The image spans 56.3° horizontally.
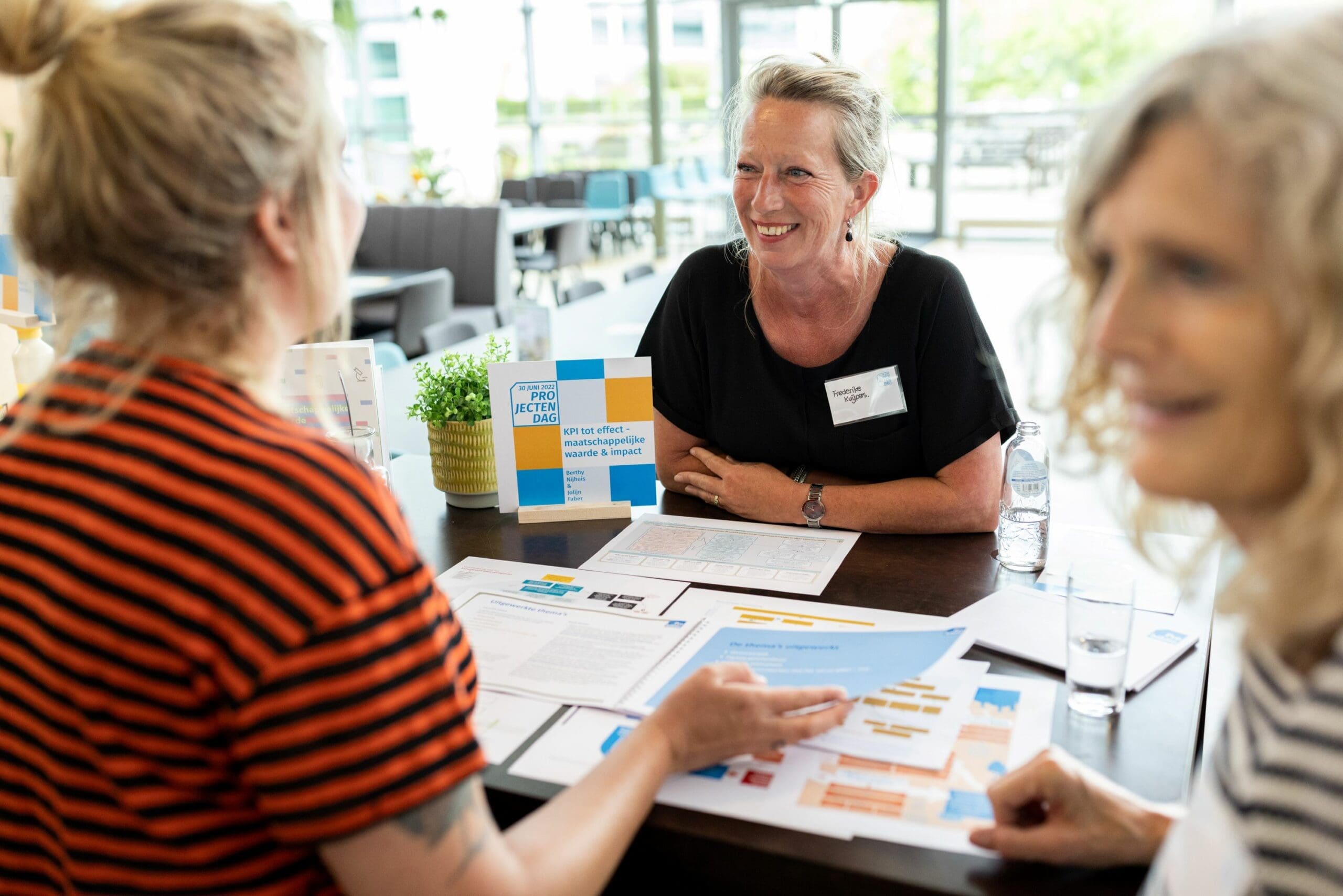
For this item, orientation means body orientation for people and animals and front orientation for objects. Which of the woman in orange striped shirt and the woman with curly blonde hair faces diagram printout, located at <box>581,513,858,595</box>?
the woman in orange striped shirt

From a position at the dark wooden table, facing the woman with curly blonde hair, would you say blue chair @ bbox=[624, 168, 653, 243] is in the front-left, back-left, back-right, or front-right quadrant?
back-left

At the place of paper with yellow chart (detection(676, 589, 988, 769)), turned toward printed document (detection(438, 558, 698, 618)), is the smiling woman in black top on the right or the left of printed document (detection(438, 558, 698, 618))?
right

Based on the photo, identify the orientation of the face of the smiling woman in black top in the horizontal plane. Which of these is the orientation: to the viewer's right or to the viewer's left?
to the viewer's left

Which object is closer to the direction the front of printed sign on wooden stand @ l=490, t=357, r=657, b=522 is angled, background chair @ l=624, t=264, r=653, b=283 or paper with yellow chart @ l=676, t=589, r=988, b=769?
the paper with yellow chart

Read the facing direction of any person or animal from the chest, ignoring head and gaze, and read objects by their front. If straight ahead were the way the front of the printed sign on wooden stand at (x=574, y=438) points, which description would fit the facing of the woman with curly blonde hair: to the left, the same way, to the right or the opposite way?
to the right

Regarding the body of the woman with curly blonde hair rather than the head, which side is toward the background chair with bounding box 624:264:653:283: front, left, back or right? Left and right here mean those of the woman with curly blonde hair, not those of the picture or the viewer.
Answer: right

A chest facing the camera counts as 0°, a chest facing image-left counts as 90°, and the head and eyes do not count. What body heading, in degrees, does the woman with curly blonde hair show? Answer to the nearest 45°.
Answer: approximately 45°

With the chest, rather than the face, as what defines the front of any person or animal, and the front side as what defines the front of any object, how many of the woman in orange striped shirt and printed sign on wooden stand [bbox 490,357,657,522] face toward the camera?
1

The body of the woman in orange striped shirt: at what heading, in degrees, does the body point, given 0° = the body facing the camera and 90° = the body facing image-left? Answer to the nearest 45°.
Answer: approximately 225°

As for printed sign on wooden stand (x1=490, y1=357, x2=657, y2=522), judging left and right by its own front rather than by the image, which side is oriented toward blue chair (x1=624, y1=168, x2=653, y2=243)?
back

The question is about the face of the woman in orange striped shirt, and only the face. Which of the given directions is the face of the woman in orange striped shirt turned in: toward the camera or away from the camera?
away from the camera

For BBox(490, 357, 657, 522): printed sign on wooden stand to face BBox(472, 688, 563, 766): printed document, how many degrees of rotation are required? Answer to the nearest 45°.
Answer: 0° — it already faces it
